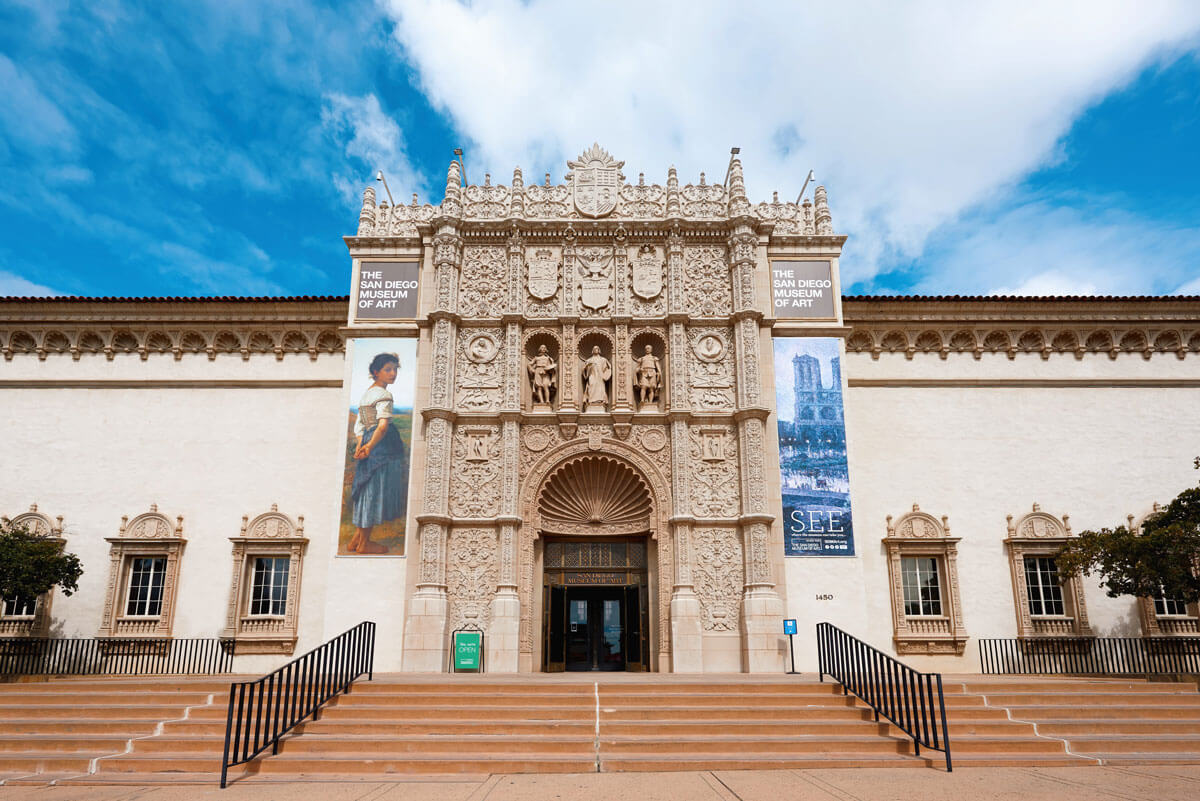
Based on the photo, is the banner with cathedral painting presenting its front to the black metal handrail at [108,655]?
no

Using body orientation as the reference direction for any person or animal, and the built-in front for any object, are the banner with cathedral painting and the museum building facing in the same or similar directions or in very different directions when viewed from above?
same or similar directions

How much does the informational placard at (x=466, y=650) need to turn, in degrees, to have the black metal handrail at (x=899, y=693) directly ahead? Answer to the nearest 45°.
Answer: approximately 45° to its left

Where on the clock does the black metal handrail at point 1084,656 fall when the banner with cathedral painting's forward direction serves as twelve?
The black metal handrail is roughly at 8 o'clock from the banner with cathedral painting.

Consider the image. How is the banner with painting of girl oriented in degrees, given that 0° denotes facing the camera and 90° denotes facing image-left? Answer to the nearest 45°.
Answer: approximately 0°

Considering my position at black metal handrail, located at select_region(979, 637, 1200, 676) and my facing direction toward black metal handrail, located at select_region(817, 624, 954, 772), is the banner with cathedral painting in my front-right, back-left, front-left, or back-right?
front-right

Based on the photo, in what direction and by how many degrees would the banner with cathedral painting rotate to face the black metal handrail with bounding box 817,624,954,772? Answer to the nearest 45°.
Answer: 0° — it already faces it

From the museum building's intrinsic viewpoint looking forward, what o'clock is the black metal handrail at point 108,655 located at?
The black metal handrail is roughly at 3 o'clock from the museum building.

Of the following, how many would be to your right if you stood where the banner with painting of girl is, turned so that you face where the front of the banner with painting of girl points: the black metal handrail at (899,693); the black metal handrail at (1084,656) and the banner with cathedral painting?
0

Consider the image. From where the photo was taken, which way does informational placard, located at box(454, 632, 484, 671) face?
toward the camera

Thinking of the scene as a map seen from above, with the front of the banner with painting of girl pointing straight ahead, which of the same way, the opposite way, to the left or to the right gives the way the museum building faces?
the same way

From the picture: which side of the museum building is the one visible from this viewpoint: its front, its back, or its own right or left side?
front
